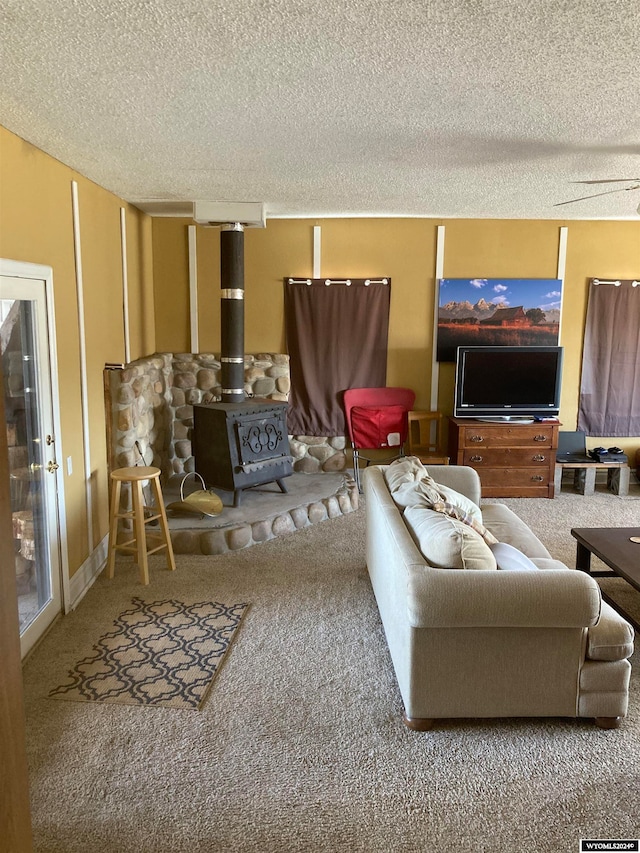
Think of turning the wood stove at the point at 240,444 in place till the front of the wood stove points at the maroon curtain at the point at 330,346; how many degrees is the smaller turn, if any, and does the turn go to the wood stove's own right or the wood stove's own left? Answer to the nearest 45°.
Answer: approximately 90° to the wood stove's own left

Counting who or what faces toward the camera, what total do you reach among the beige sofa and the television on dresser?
1

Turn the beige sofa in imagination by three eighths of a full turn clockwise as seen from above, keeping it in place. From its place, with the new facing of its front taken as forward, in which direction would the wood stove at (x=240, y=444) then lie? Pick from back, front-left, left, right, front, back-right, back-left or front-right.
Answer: right

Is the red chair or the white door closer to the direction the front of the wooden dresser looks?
the white door

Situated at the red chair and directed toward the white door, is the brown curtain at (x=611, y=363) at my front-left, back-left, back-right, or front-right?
back-left

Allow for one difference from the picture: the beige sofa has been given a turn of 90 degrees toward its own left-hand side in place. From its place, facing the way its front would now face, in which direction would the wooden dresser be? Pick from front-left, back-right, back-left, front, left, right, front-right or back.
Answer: front

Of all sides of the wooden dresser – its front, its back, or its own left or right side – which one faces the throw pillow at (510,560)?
front

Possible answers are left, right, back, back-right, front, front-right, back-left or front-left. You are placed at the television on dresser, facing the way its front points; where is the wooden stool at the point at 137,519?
front-right

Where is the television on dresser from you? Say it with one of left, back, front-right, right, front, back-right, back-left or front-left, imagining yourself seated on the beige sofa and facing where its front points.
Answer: left

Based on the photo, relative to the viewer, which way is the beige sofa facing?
to the viewer's right

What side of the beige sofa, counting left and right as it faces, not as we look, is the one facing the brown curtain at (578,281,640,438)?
left

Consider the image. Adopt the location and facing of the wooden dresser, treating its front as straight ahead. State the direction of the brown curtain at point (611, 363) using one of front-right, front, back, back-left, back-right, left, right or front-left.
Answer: back-left

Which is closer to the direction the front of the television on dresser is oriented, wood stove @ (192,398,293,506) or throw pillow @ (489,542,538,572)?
the throw pillow
